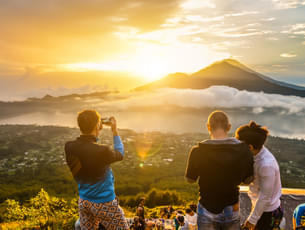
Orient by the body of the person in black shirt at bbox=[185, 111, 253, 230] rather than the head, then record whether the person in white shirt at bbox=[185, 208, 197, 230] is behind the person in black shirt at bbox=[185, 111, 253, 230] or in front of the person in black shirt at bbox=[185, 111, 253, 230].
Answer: in front

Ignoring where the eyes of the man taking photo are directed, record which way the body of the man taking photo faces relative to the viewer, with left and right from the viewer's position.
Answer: facing away from the viewer and to the right of the viewer

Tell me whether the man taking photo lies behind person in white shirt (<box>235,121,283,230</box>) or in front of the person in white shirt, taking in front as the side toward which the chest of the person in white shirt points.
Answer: in front

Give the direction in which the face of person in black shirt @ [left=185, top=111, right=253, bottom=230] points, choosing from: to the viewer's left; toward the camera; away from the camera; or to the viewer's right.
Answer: away from the camera

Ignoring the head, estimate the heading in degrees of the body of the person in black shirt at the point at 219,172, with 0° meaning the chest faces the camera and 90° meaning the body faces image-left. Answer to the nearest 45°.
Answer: approximately 180°

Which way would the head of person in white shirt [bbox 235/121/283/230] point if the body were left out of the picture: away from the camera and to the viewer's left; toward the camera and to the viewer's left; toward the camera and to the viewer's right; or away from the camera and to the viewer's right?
away from the camera and to the viewer's left

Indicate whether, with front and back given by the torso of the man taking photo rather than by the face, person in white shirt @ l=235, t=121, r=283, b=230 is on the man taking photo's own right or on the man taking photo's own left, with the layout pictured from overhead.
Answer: on the man taking photo's own right
